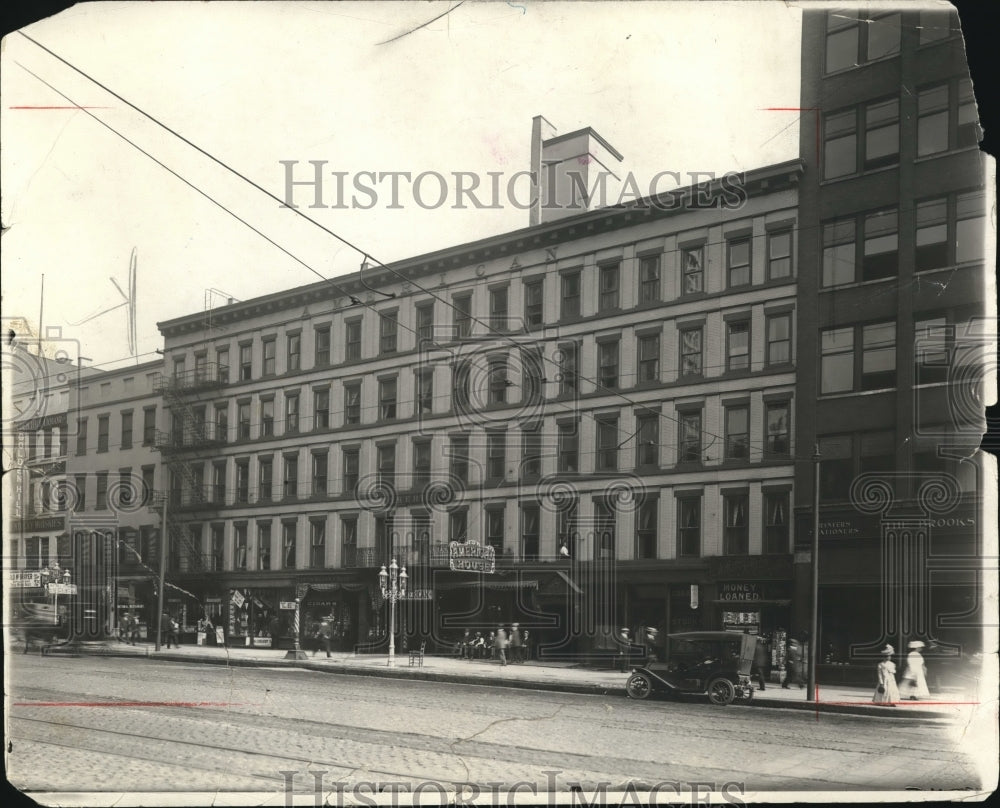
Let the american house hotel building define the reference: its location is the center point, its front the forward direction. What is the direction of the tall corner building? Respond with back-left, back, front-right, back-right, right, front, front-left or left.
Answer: left

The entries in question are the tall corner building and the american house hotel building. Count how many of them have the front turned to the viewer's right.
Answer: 0

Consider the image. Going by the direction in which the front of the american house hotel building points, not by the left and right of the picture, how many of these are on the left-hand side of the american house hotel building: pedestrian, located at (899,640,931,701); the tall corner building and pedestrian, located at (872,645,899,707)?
3

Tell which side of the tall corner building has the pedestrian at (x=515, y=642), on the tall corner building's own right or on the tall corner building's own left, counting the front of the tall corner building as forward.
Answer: on the tall corner building's own right

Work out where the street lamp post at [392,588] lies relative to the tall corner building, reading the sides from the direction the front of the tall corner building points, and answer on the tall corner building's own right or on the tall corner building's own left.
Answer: on the tall corner building's own right

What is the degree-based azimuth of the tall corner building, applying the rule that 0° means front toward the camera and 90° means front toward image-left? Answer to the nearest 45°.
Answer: approximately 45°

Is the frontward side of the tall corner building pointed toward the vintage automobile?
no

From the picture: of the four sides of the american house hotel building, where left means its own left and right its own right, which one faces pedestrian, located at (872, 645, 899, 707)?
left

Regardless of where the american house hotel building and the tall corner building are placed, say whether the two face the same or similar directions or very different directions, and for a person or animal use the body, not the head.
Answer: same or similar directions

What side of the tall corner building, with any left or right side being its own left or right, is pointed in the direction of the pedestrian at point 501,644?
right
